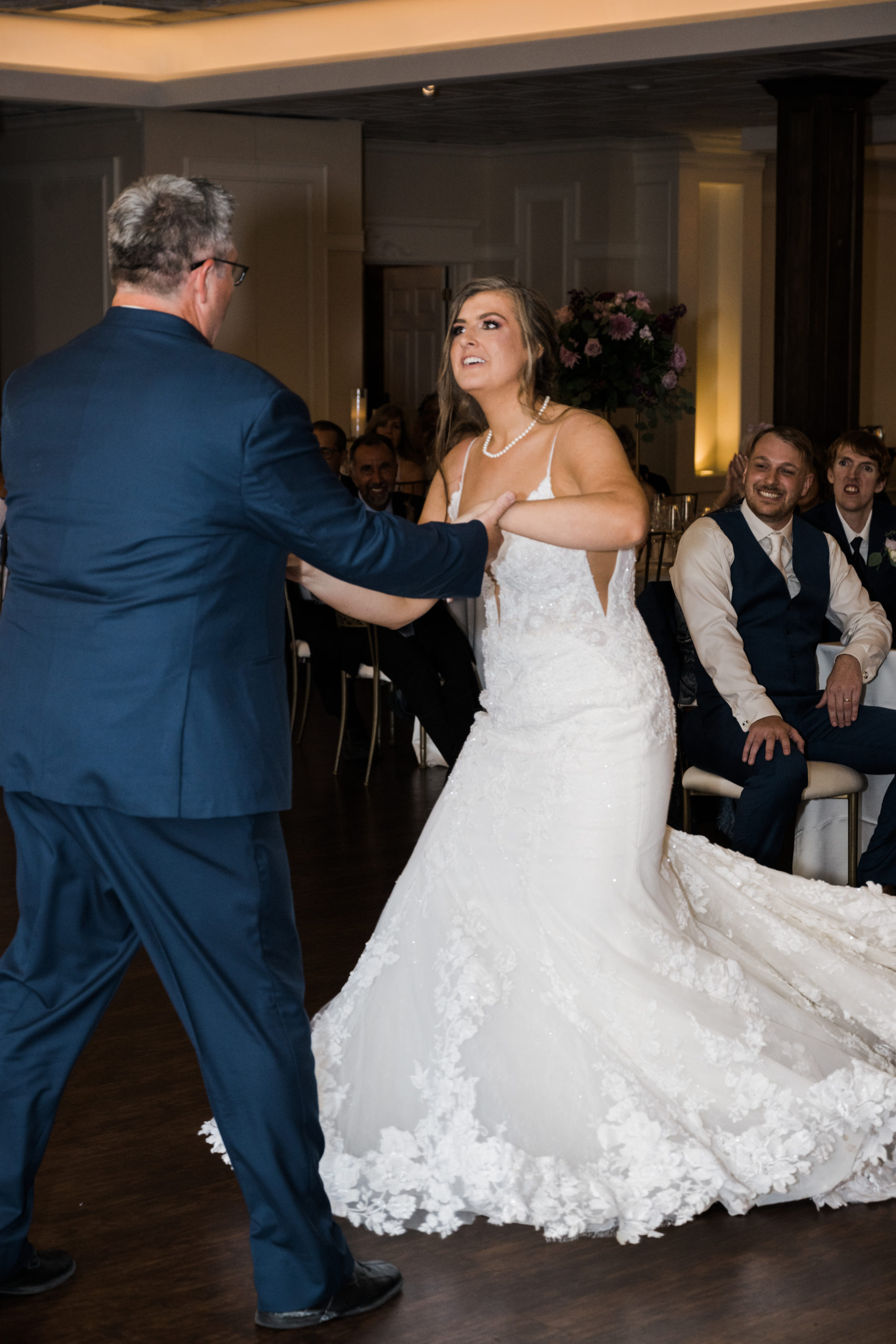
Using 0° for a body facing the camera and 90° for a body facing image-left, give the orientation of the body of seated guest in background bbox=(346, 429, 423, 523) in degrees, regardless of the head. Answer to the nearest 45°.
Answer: approximately 0°

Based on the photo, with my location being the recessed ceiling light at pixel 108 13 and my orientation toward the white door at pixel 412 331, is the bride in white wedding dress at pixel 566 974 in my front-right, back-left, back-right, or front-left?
back-right

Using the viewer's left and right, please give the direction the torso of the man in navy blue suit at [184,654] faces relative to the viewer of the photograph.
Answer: facing away from the viewer and to the right of the viewer

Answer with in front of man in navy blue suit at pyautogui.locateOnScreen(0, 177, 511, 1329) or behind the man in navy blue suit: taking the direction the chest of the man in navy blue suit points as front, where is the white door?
in front

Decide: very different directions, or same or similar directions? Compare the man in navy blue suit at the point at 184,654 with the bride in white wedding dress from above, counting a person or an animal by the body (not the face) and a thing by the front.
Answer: very different directions

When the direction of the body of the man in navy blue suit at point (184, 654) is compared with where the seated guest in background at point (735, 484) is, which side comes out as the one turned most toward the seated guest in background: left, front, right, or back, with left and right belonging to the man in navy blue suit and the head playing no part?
front

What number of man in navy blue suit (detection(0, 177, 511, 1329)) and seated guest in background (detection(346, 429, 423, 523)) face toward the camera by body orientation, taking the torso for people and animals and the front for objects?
1

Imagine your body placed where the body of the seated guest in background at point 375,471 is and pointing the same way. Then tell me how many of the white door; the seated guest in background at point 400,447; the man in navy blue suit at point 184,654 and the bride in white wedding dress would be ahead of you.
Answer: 2

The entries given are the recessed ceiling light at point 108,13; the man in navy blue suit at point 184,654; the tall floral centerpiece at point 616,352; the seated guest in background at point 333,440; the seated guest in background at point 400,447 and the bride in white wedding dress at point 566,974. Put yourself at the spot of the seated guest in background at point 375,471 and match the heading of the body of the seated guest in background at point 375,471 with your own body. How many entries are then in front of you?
2

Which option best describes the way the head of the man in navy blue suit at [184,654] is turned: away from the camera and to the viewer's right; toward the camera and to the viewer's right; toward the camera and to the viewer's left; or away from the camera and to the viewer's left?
away from the camera and to the viewer's right

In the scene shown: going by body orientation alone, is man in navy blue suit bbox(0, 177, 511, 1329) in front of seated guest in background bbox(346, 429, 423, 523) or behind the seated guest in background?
in front

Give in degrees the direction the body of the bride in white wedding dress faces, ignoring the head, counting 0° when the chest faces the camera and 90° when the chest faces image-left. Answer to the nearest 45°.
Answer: approximately 45°
